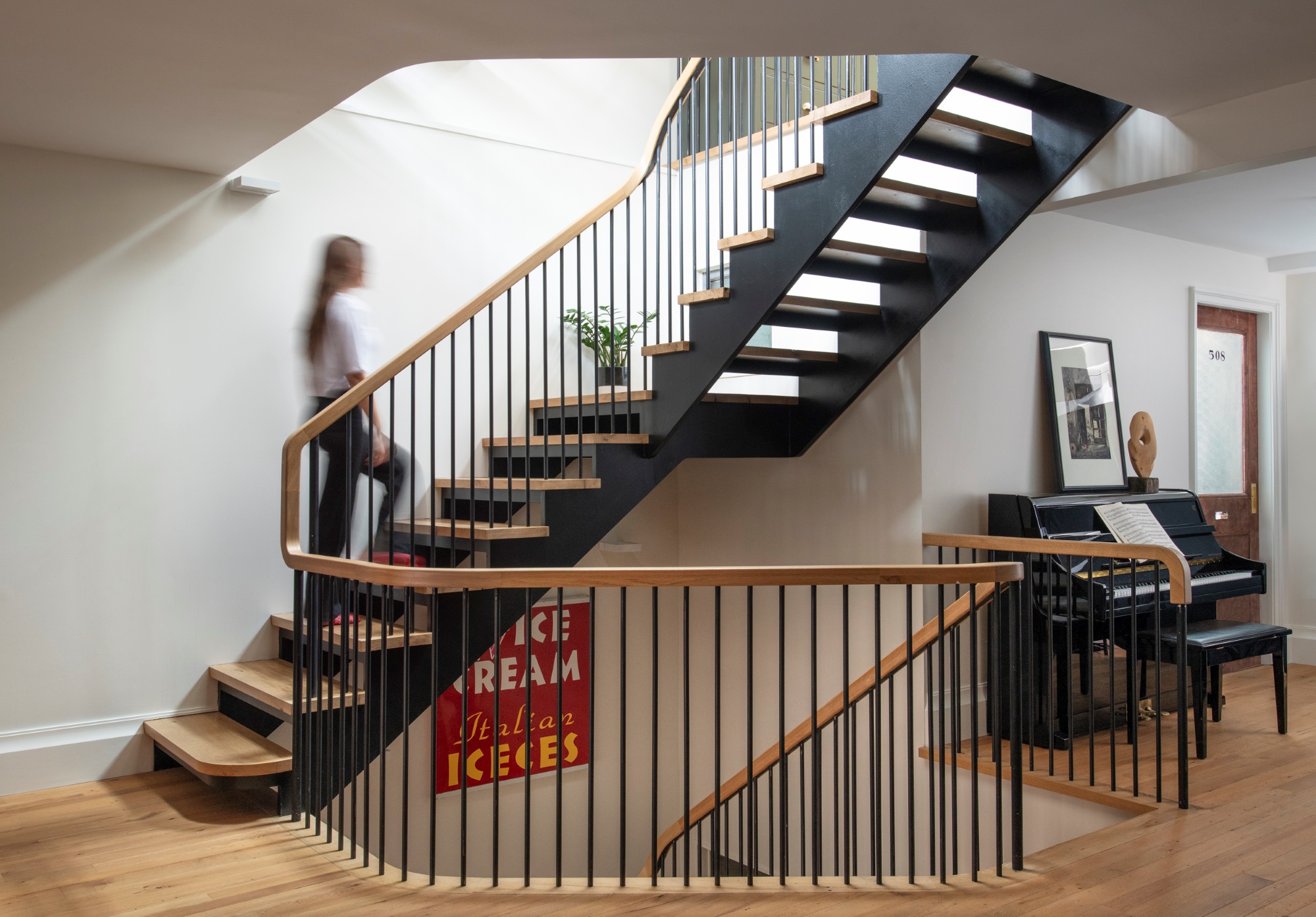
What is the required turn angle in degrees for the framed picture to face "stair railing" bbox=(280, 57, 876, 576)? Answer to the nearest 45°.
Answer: approximately 90° to its right

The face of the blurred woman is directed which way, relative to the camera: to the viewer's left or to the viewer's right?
to the viewer's right

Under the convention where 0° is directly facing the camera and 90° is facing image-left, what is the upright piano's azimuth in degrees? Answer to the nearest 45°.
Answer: approximately 315°

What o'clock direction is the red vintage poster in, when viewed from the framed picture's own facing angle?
The red vintage poster is roughly at 4 o'clock from the framed picture.

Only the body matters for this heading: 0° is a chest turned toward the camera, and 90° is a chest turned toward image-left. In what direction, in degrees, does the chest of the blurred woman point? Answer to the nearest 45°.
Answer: approximately 270°

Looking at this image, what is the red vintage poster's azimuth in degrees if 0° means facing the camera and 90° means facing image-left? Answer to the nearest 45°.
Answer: approximately 315°

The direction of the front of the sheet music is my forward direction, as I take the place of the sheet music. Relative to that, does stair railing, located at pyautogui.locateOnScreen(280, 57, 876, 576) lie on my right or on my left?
on my right

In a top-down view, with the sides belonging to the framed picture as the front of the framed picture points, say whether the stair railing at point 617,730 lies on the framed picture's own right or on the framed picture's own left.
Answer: on the framed picture's own right
